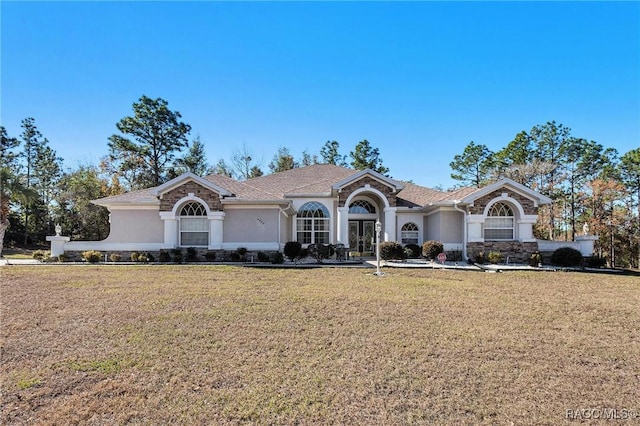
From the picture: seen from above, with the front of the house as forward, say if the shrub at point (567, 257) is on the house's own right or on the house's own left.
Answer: on the house's own left

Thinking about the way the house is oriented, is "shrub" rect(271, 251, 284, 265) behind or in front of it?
in front

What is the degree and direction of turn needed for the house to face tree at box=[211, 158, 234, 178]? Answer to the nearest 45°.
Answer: approximately 180°

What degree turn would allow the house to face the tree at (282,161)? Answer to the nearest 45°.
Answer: approximately 180°

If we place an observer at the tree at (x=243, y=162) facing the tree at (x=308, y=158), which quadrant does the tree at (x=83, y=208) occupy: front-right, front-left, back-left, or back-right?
back-right

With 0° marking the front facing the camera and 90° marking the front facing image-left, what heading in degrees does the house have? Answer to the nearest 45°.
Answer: approximately 0°
